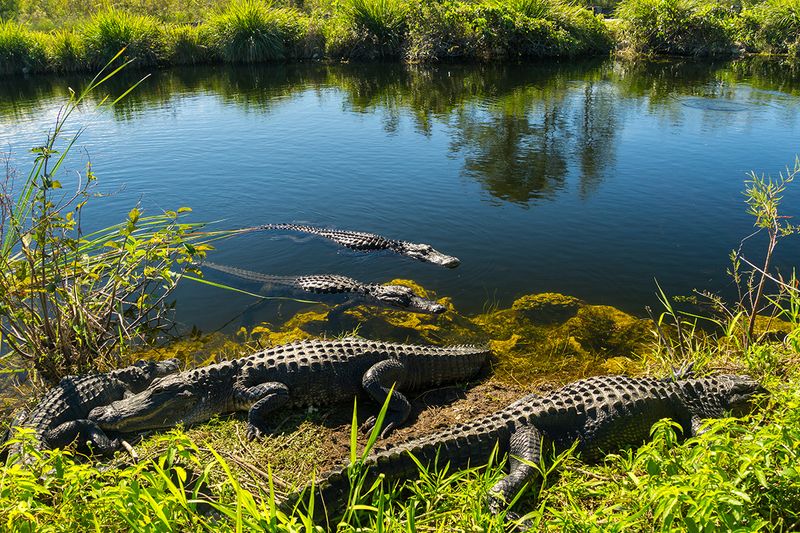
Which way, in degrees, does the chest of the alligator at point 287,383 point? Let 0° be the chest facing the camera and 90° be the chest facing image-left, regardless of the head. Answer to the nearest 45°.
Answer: approximately 90°

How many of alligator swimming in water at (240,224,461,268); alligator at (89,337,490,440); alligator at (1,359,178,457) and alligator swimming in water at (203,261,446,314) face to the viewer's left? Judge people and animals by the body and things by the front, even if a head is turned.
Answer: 1

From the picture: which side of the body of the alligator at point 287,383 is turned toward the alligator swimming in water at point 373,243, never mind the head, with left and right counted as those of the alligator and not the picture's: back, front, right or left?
right

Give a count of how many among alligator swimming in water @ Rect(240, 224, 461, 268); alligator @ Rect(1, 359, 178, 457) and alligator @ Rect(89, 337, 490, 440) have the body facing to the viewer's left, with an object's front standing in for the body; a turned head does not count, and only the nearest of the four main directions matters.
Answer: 1

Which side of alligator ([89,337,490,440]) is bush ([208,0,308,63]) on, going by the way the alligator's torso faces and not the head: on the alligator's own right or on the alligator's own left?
on the alligator's own right

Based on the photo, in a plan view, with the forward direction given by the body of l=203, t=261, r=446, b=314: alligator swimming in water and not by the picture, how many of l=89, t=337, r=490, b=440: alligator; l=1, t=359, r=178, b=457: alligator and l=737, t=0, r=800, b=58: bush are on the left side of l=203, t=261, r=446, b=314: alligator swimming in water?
1

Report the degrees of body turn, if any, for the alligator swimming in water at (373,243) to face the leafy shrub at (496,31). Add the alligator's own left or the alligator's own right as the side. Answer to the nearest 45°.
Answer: approximately 135° to the alligator's own left

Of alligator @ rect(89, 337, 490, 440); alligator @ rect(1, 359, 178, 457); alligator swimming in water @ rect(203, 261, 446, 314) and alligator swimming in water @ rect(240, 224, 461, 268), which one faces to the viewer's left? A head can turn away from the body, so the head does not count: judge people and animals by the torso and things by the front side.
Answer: alligator @ rect(89, 337, 490, 440)

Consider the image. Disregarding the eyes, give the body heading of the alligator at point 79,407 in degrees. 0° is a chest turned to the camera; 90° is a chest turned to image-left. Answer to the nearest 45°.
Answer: approximately 225°

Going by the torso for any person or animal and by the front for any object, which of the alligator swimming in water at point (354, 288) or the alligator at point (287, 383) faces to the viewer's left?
the alligator

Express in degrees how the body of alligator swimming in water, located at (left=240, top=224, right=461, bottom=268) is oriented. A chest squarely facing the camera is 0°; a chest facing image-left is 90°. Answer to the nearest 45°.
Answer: approximately 315°

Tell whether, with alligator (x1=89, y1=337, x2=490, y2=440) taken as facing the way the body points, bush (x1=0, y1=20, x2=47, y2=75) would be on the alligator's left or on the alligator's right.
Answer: on the alligator's right

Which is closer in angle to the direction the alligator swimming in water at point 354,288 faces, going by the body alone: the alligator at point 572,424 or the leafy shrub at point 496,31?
the alligator
